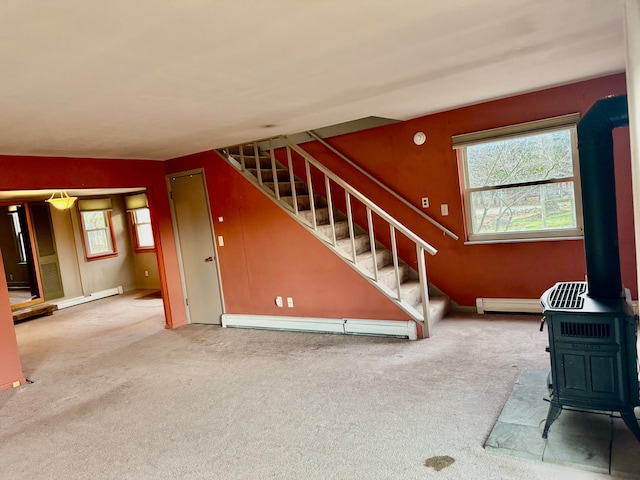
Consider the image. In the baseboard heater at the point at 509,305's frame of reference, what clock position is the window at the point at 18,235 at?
The window is roughly at 3 o'clock from the baseboard heater.

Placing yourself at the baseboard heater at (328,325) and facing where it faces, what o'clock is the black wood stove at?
The black wood stove is roughly at 11 o'clock from the baseboard heater.

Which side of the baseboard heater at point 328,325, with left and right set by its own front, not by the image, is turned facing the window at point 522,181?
left

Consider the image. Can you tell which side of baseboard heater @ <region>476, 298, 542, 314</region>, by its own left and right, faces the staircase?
right

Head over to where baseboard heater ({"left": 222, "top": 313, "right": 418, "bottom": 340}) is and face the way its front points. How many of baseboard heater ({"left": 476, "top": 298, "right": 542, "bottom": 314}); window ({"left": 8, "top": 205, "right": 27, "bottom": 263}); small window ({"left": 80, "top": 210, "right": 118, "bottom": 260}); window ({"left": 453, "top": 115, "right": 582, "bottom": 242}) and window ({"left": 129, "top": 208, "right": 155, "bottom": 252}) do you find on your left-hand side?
2

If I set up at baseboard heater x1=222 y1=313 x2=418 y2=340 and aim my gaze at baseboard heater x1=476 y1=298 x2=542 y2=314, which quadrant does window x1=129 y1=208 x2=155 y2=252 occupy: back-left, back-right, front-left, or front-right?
back-left

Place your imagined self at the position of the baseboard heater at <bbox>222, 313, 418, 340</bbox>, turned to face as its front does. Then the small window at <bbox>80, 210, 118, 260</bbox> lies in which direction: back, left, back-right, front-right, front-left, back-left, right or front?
back-right

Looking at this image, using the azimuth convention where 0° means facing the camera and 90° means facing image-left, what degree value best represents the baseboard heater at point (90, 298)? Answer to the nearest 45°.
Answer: approximately 315°

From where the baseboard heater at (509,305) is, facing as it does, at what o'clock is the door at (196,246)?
The door is roughly at 3 o'clock from the baseboard heater.

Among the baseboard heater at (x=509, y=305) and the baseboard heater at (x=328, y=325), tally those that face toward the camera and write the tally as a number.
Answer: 2
